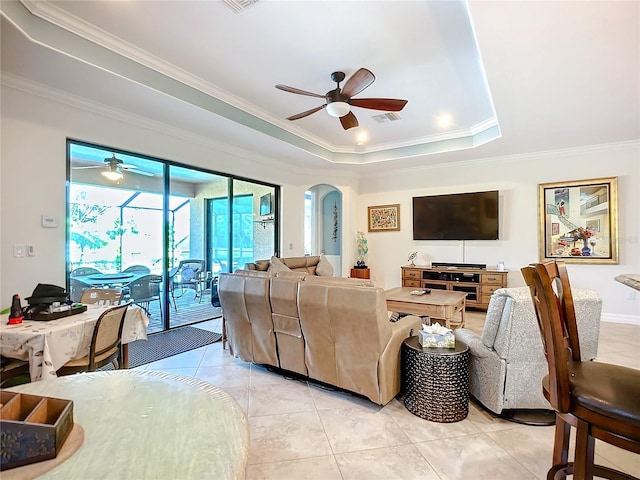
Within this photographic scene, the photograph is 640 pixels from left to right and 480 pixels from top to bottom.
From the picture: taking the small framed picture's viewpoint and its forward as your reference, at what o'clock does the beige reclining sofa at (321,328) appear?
The beige reclining sofa is roughly at 12 o'clock from the small framed picture.

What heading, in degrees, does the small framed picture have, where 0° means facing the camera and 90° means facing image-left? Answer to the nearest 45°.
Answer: approximately 0°

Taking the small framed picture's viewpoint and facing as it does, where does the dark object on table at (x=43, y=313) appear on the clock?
The dark object on table is roughly at 1 o'clock from the small framed picture.

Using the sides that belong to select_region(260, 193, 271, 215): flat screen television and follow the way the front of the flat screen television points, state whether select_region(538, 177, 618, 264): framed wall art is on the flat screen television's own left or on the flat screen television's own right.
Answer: on the flat screen television's own left

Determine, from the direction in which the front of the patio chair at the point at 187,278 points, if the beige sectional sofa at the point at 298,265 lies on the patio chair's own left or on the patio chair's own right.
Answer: on the patio chair's own left

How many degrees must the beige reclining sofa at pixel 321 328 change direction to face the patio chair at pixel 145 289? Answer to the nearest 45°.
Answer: approximately 90° to its left

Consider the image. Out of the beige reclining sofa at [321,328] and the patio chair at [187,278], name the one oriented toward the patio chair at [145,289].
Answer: the patio chair at [187,278]

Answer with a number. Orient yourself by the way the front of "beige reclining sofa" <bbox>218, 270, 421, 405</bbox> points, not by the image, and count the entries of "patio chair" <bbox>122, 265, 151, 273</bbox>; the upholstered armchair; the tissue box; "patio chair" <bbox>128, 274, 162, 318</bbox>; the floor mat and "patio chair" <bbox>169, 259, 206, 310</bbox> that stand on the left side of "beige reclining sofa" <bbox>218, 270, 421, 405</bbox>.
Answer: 4

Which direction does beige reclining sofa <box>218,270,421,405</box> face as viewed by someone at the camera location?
facing away from the viewer and to the right of the viewer
